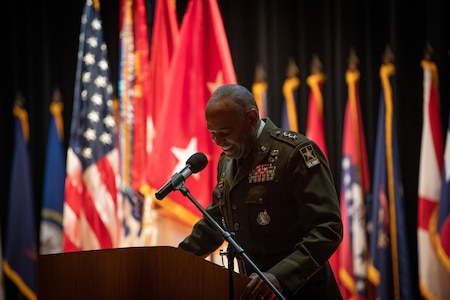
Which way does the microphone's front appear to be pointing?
to the viewer's right

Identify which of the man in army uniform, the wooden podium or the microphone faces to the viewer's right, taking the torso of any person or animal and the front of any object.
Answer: the microphone

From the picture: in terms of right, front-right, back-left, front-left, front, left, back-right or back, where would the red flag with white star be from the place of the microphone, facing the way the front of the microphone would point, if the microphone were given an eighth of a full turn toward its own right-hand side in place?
back-left

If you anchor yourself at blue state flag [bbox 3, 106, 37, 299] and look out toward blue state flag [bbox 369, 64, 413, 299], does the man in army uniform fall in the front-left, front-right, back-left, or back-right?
front-right

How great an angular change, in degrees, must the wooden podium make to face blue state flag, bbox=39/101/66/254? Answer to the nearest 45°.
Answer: approximately 135° to its right

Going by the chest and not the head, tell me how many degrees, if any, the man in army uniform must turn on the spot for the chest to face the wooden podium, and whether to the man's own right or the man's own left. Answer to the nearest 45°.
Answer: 0° — they already face it

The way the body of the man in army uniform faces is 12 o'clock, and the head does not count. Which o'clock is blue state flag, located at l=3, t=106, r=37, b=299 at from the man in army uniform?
The blue state flag is roughly at 3 o'clock from the man in army uniform.

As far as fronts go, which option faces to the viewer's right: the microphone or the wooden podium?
the microphone

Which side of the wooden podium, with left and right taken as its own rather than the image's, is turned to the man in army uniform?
back

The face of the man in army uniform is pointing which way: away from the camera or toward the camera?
toward the camera

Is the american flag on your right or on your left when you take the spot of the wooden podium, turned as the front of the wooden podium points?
on your right
